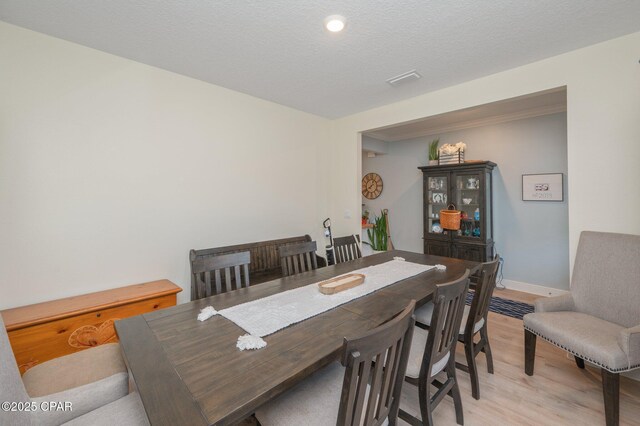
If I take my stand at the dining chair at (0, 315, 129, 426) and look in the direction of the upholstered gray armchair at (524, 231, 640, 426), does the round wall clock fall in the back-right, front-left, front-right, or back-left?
front-left

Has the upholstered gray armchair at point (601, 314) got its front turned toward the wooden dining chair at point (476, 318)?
yes

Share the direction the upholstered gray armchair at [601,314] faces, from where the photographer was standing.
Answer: facing the viewer and to the left of the viewer

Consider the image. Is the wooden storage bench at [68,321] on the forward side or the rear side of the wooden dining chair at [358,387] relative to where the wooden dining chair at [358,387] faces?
on the forward side

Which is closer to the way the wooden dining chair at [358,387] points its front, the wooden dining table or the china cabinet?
the wooden dining table

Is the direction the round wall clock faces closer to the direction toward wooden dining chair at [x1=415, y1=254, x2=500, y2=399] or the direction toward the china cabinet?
the wooden dining chair

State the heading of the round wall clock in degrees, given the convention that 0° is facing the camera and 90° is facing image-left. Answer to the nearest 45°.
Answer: approximately 45°

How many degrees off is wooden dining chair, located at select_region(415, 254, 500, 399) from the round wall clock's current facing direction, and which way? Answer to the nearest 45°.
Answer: approximately 45° to its left

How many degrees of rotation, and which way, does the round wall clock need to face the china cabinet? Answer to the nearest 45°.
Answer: approximately 90° to its left

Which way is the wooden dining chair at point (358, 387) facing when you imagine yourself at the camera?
facing away from the viewer and to the left of the viewer

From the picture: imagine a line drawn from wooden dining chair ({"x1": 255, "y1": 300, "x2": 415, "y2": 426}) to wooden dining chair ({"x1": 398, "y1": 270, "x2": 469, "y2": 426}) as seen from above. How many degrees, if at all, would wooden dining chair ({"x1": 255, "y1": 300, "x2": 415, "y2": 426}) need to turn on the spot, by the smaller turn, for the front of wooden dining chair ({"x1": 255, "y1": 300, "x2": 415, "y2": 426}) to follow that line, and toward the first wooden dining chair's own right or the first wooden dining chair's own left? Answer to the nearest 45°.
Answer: approximately 90° to the first wooden dining chair's own right

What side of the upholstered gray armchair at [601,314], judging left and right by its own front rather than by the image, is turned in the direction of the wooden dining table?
front

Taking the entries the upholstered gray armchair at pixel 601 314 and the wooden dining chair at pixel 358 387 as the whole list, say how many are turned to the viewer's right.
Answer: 0

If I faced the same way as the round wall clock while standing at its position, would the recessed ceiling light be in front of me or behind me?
in front

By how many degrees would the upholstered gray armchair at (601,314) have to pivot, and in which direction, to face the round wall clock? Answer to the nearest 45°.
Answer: approximately 90° to its right

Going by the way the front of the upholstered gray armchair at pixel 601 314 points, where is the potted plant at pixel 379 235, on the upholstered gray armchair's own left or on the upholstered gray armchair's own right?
on the upholstered gray armchair's own right

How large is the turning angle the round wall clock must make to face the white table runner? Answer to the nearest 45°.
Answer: approximately 45° to its left

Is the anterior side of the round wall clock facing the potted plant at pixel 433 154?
no

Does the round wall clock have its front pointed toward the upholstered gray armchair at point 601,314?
no

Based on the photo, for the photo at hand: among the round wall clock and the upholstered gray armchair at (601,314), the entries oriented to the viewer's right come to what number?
0

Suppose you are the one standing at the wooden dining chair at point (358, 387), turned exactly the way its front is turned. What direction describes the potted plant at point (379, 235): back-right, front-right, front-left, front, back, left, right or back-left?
front-right
